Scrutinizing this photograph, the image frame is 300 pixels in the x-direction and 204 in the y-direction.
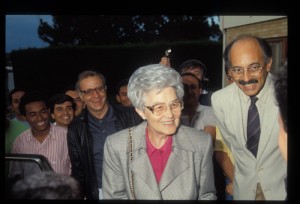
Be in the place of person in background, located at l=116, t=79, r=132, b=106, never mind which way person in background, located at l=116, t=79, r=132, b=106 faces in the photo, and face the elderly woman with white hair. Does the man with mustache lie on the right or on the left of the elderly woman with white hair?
left

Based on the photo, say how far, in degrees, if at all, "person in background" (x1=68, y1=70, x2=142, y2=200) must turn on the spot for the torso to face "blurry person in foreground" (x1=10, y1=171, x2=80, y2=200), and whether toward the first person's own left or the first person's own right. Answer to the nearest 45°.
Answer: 0° — they already face them

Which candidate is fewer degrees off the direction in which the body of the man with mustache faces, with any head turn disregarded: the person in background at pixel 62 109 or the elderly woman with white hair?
the elderly woman with white hair

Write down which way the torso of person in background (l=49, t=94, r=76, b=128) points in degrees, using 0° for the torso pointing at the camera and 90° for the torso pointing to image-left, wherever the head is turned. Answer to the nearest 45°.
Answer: approximately 315°

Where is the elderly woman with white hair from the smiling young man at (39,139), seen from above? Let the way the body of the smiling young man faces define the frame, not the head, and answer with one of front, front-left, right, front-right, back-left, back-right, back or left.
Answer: front-left

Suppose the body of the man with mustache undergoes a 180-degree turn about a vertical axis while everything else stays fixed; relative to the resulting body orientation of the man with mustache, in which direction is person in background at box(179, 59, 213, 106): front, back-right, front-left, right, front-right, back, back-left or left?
front-left

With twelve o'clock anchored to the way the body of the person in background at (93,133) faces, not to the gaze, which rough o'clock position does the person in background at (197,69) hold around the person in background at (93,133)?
the person in background at (197,69) is roughly at 8 o'clock from the person in background at (93,133).

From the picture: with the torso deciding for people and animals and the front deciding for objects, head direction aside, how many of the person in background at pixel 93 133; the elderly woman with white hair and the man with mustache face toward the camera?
3
